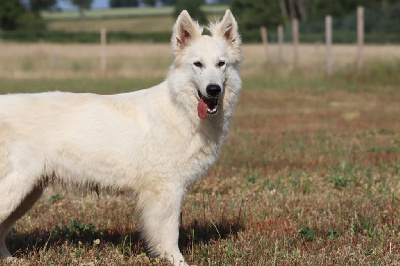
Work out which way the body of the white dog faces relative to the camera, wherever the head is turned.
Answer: to the viewer's right

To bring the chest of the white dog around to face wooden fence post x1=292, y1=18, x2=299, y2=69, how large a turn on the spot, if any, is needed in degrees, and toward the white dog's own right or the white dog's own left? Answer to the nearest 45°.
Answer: approximately 90° to the white dog's own left

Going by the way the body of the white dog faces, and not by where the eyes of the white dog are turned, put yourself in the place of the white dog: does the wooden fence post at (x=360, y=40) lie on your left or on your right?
on your left
